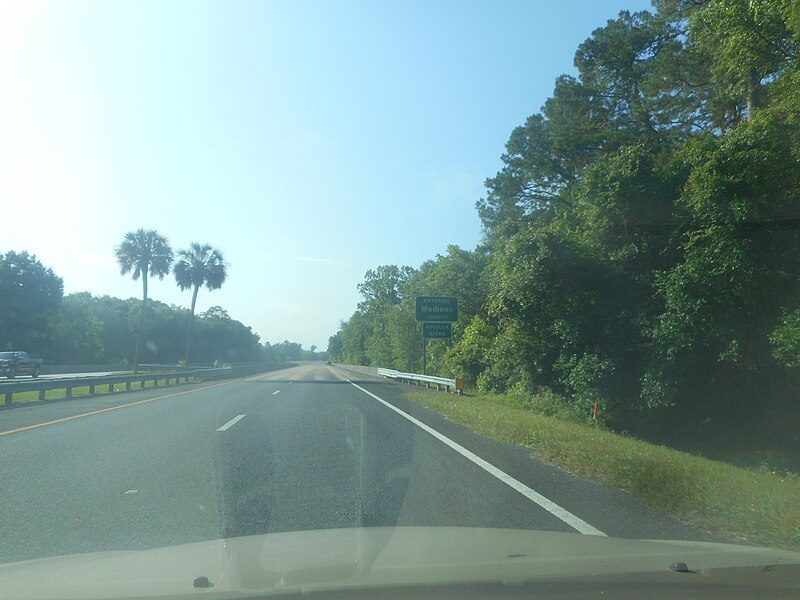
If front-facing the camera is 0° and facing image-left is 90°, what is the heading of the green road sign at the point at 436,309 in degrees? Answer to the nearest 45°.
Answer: approximately 0°

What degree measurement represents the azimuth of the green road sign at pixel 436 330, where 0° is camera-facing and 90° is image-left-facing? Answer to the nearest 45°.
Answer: approximately 0°

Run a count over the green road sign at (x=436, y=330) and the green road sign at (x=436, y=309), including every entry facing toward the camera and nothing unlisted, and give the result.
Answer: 2
